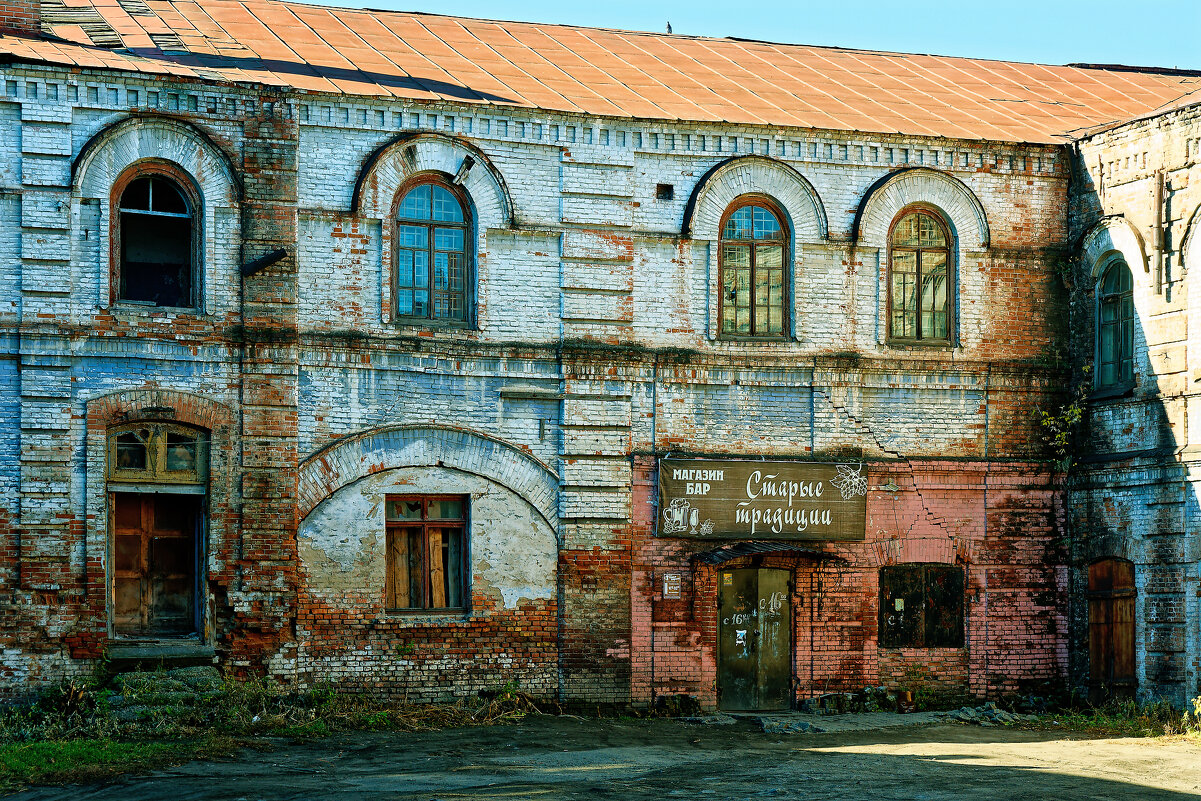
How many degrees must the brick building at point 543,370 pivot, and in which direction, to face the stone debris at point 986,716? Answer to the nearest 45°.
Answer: approximately 90° to its left

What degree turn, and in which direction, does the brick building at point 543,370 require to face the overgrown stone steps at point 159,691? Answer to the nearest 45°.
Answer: approximately 45° to its right

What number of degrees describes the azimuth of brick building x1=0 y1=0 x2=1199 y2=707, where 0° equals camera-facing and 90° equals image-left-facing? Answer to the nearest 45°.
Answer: approximately 0°
